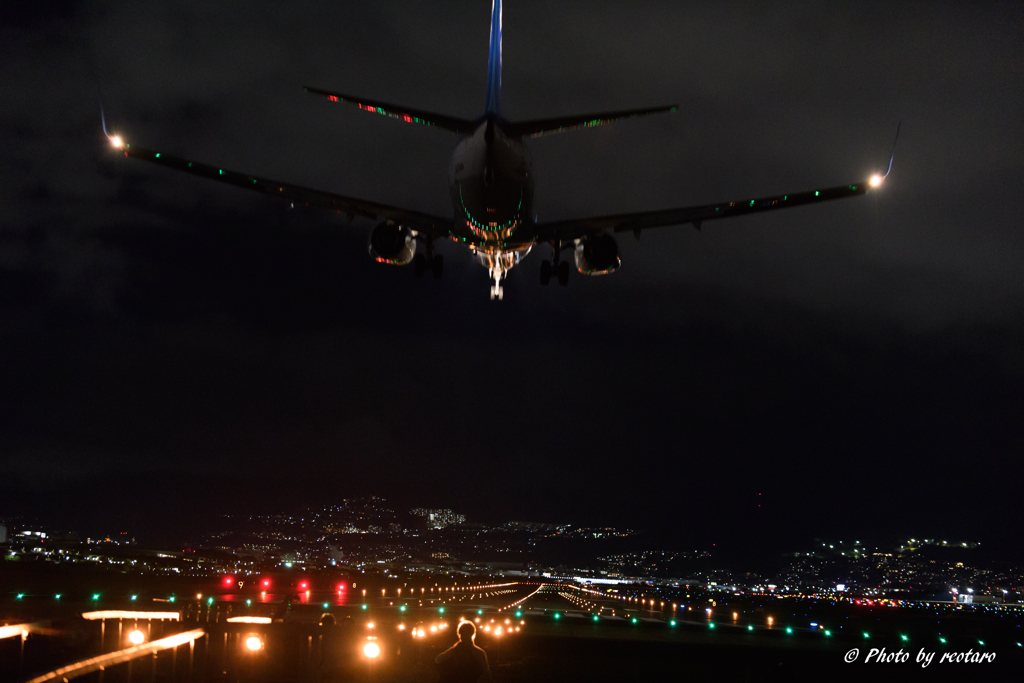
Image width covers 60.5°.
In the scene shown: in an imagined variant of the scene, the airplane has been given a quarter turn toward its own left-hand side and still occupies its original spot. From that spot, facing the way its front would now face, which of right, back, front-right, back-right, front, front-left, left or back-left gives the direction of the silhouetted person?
left

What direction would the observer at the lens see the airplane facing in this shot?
facing away from the viewer
